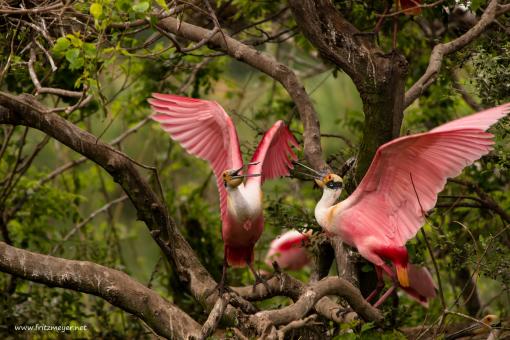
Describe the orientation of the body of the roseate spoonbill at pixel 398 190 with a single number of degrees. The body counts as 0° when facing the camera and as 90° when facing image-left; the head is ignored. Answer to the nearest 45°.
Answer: approximately 90°

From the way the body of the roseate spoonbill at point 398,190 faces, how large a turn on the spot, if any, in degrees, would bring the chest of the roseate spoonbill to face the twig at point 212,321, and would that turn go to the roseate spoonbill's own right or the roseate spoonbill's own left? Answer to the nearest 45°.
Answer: approximately 45° to the roseate spoonbill's own left

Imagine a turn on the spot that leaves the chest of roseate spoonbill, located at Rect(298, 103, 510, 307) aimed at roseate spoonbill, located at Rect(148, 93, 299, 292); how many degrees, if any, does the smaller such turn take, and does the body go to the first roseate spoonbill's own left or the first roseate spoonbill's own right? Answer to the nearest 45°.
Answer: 0° — it already faces it

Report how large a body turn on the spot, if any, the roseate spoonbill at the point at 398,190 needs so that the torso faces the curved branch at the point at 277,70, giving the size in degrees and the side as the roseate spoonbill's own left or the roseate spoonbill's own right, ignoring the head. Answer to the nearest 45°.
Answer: approximately 45° to the roseate spoonbill's own right

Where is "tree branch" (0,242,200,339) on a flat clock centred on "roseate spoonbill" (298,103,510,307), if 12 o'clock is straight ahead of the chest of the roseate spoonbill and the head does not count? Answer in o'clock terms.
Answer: The tree branch is roughly at 11 o'clock from the roseate spoonbill.

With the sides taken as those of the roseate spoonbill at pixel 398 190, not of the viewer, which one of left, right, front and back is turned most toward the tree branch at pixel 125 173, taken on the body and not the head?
front

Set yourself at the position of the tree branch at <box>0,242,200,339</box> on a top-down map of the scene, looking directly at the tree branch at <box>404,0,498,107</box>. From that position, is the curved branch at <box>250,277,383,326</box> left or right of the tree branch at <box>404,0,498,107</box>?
right
